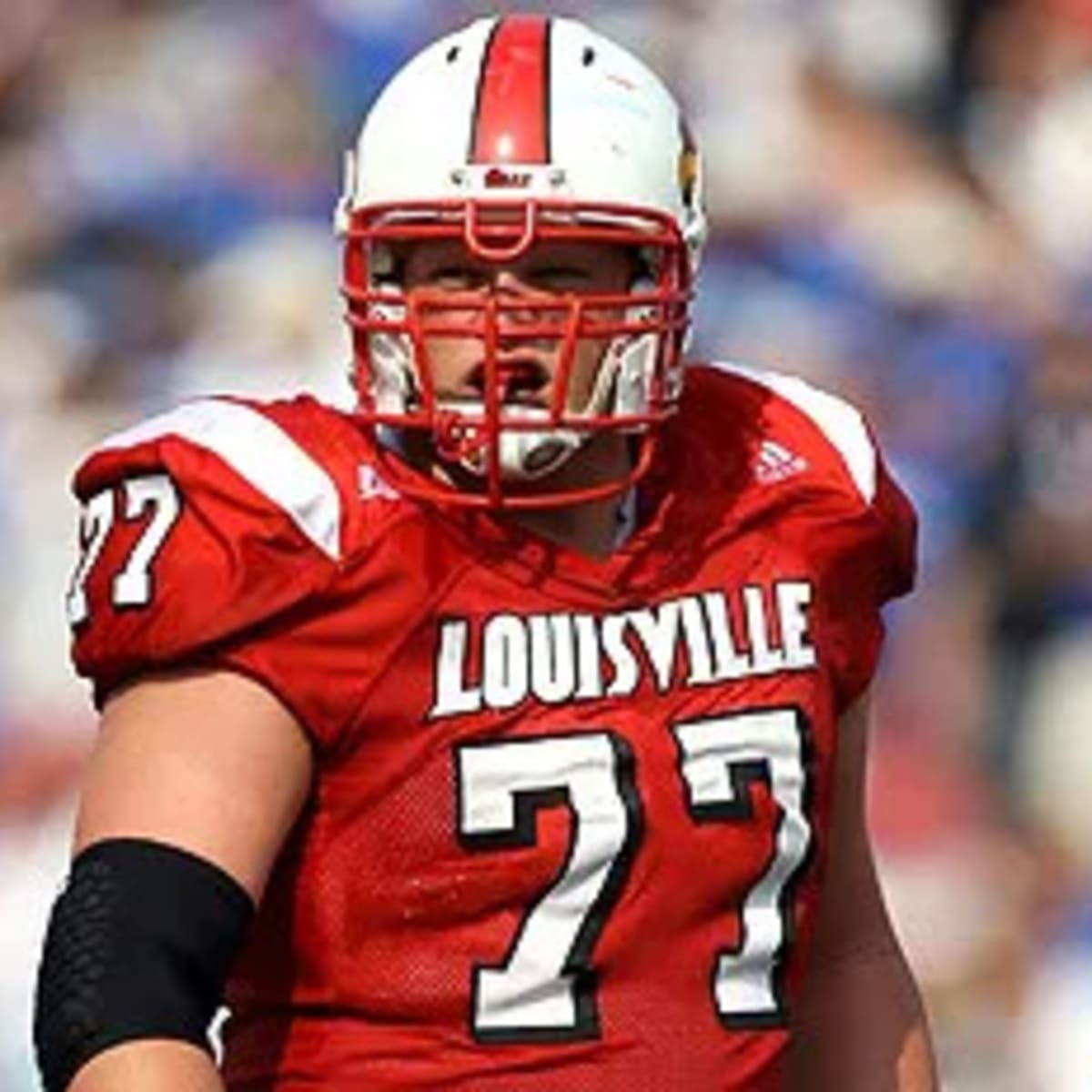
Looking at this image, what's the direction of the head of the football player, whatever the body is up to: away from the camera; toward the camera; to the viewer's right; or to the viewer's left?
toward the camera
